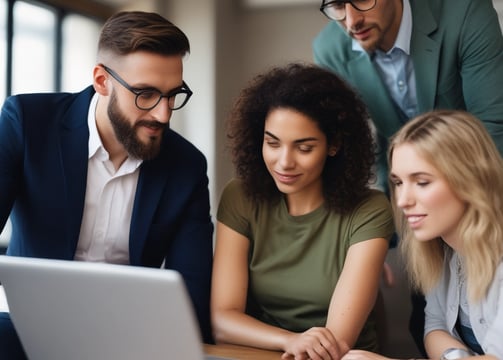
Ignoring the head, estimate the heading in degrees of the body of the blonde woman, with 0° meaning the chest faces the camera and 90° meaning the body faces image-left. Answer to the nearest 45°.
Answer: approximately 45°

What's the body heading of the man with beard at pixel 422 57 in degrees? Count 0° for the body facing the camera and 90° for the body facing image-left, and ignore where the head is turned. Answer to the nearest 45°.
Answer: approximately 45°

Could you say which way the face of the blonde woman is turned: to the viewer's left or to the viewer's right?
to the viewer's left

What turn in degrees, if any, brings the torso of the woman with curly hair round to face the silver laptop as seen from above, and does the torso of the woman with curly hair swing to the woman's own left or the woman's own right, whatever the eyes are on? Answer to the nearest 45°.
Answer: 0° — they already face it

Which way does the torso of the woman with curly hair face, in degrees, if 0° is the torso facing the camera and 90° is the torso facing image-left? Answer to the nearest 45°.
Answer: approximately 0°
